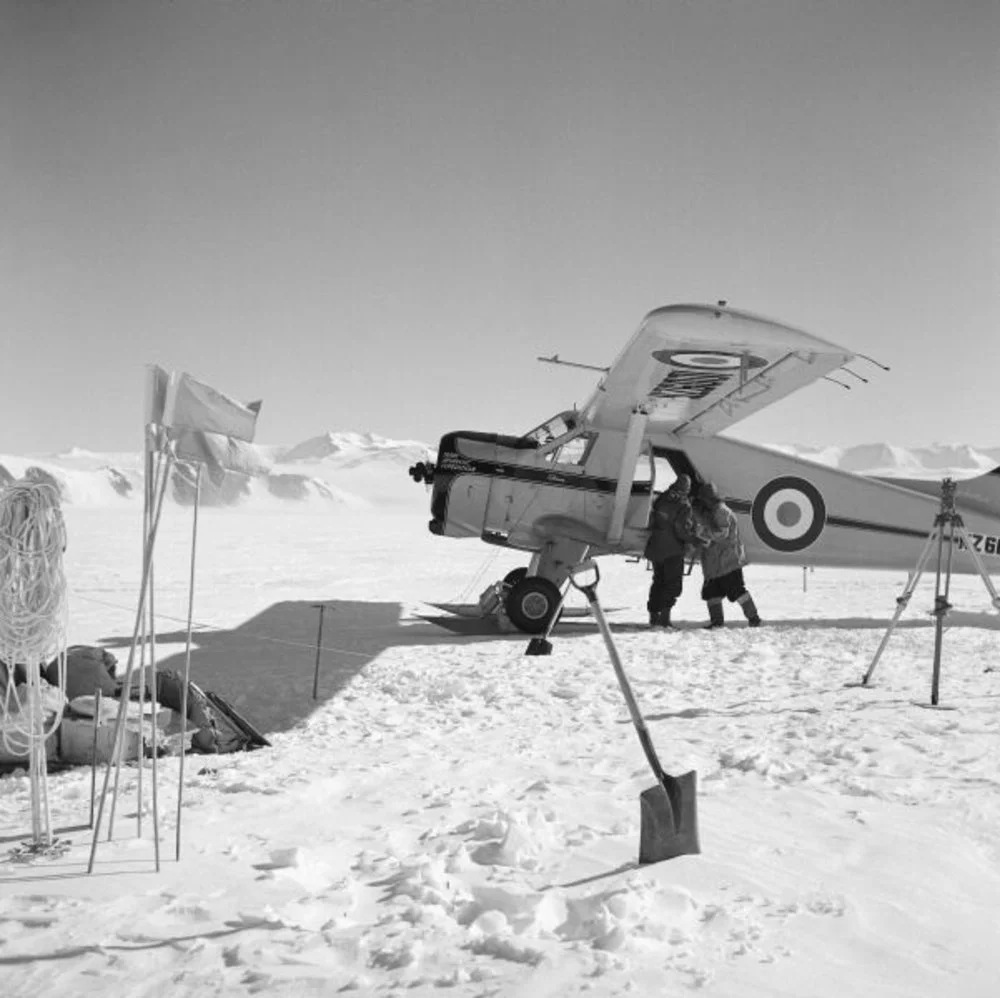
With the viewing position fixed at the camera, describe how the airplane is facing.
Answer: facing to the left of the viewer

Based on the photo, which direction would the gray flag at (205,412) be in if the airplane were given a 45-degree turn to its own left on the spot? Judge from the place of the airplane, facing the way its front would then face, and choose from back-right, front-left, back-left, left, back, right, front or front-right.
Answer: front-left

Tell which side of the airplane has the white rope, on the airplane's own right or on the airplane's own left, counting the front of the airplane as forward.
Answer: on the airplane's own left

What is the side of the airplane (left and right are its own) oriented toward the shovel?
left

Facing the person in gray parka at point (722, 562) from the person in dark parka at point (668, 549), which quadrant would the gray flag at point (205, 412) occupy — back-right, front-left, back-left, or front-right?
back-right
